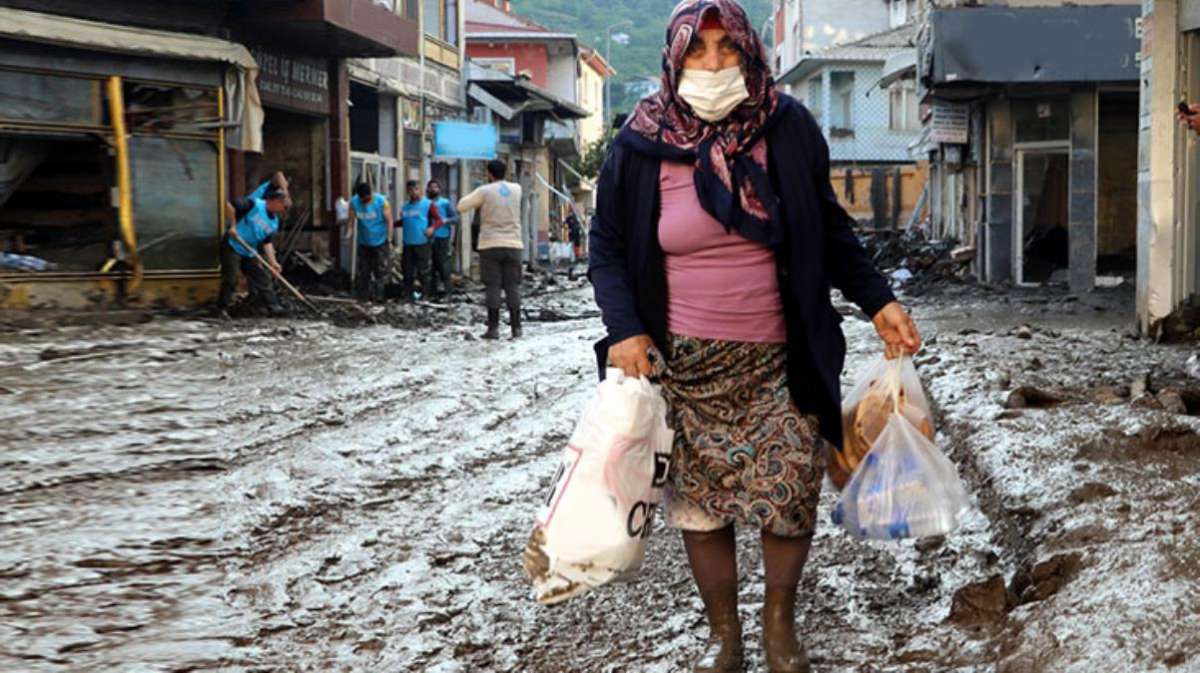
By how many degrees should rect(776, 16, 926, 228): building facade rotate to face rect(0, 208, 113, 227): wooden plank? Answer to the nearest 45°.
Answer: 0° — it already faces it

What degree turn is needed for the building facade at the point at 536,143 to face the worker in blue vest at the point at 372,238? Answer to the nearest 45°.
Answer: approximately 45° to its right

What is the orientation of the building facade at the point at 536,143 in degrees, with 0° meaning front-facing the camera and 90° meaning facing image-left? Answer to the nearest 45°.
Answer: approximately 315°

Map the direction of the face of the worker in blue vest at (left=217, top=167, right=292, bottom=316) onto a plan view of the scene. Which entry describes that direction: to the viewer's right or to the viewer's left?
to the viewer's right

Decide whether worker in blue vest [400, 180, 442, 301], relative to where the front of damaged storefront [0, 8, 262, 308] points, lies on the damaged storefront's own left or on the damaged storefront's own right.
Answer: on the damaged storefront's own left

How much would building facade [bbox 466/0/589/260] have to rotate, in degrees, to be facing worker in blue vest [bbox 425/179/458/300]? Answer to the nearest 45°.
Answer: approximately 45° to its right

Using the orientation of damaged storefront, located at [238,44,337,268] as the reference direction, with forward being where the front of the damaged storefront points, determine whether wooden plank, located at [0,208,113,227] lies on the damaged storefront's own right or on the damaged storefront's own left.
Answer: on the damaged storefront's own right

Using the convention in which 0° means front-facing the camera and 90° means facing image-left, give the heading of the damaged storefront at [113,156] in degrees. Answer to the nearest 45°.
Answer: approximately 315°
